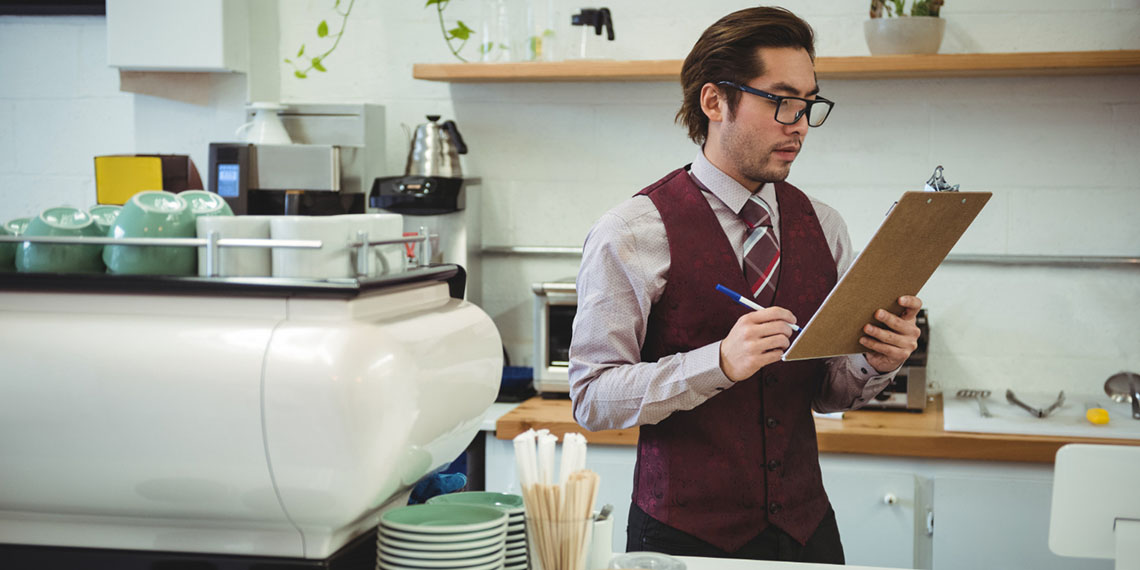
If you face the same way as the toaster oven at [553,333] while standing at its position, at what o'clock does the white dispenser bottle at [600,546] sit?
The white dispenser bottle is roughly at 12 o'clock from the toaster oven.

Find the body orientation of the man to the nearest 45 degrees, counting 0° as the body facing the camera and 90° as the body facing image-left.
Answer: approximately 315°

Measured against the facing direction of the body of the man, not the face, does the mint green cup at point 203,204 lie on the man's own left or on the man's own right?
on the man's own right

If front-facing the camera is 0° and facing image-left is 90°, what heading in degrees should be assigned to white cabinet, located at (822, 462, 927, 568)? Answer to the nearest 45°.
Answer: approximately 0°

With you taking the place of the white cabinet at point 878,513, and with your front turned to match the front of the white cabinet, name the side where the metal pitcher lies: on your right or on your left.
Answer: on your right

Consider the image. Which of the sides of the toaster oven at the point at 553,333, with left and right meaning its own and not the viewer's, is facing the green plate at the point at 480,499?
front

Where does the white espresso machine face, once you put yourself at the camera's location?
facing away from the viewer

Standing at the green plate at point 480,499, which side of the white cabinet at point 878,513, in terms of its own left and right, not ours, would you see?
front

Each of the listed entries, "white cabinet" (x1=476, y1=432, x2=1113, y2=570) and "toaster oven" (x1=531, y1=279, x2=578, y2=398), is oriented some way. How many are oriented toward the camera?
2
